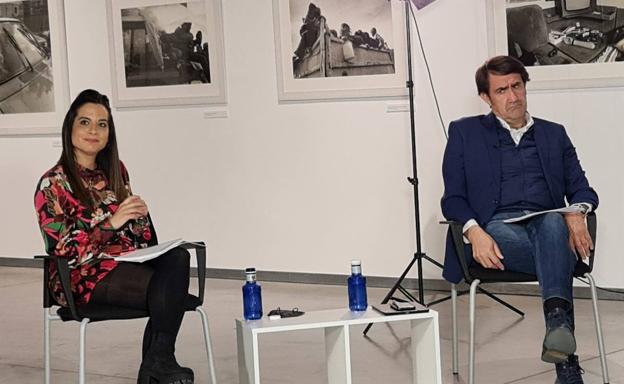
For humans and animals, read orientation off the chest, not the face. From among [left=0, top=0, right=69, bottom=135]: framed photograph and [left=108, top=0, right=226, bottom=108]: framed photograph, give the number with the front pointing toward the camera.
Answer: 2

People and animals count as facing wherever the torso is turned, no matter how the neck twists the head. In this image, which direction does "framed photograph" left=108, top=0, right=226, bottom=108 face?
toward the camera

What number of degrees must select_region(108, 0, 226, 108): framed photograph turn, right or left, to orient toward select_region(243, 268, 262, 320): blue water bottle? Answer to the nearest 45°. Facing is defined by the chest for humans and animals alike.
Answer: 0° — it already faces it

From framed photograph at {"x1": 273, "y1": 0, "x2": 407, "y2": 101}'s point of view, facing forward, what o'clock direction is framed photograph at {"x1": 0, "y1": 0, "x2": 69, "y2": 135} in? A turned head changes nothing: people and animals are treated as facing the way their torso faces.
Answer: framed photograph at {"x1": 0, "y1": 0, "x2": 69, "y2": 135} is roughly at 4 o'clock from framed photograph at {"x1": 273, "y1": 0, "x2": 407, "y2": 101}.

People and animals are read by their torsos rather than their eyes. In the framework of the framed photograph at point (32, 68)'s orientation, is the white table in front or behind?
in front

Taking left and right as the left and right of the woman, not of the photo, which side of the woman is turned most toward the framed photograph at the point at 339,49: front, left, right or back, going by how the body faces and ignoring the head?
left

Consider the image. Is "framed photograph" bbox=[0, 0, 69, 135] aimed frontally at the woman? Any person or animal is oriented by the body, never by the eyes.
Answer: yes

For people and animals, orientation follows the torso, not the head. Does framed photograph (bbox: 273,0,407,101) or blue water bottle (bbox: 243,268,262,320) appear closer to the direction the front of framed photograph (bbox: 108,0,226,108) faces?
the blue water bottle

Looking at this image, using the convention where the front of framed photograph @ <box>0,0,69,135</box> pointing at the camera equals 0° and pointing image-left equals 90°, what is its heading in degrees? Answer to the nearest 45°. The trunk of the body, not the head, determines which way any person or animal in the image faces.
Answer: approximately 0°

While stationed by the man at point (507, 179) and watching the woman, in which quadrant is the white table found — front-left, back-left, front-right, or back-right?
front-left

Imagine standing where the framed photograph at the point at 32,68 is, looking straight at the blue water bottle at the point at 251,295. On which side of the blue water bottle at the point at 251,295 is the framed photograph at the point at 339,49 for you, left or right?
left

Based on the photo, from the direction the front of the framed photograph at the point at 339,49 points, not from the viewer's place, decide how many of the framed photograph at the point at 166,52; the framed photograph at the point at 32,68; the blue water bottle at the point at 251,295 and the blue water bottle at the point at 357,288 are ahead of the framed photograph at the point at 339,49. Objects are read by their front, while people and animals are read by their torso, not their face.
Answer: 2

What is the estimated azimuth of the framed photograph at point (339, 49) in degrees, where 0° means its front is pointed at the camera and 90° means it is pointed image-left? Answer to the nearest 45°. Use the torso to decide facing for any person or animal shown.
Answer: approximately 0°

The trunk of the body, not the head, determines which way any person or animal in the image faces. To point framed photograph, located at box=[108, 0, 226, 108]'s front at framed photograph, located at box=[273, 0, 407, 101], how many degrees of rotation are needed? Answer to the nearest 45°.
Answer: approximately 45° to its left

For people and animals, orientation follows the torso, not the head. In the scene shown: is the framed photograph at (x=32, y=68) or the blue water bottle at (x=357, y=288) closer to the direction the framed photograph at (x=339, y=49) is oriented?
the blue water bottle

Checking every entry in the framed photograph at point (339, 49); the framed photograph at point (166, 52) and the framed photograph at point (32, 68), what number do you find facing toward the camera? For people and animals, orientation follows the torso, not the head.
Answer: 3

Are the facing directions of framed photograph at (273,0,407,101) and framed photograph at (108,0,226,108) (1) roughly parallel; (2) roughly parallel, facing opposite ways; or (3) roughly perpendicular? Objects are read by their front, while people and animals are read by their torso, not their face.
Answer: roughly parallel

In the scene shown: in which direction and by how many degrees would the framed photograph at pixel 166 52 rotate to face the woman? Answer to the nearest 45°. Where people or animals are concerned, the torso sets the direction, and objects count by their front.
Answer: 0° — it already faces them

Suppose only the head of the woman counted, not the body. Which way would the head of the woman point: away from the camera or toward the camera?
toward the camera

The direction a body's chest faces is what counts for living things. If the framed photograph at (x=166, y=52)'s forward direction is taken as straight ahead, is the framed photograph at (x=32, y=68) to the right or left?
on its right
